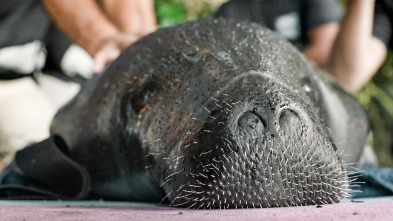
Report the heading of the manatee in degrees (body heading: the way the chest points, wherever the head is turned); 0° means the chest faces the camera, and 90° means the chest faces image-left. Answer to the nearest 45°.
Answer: approximately 315°
